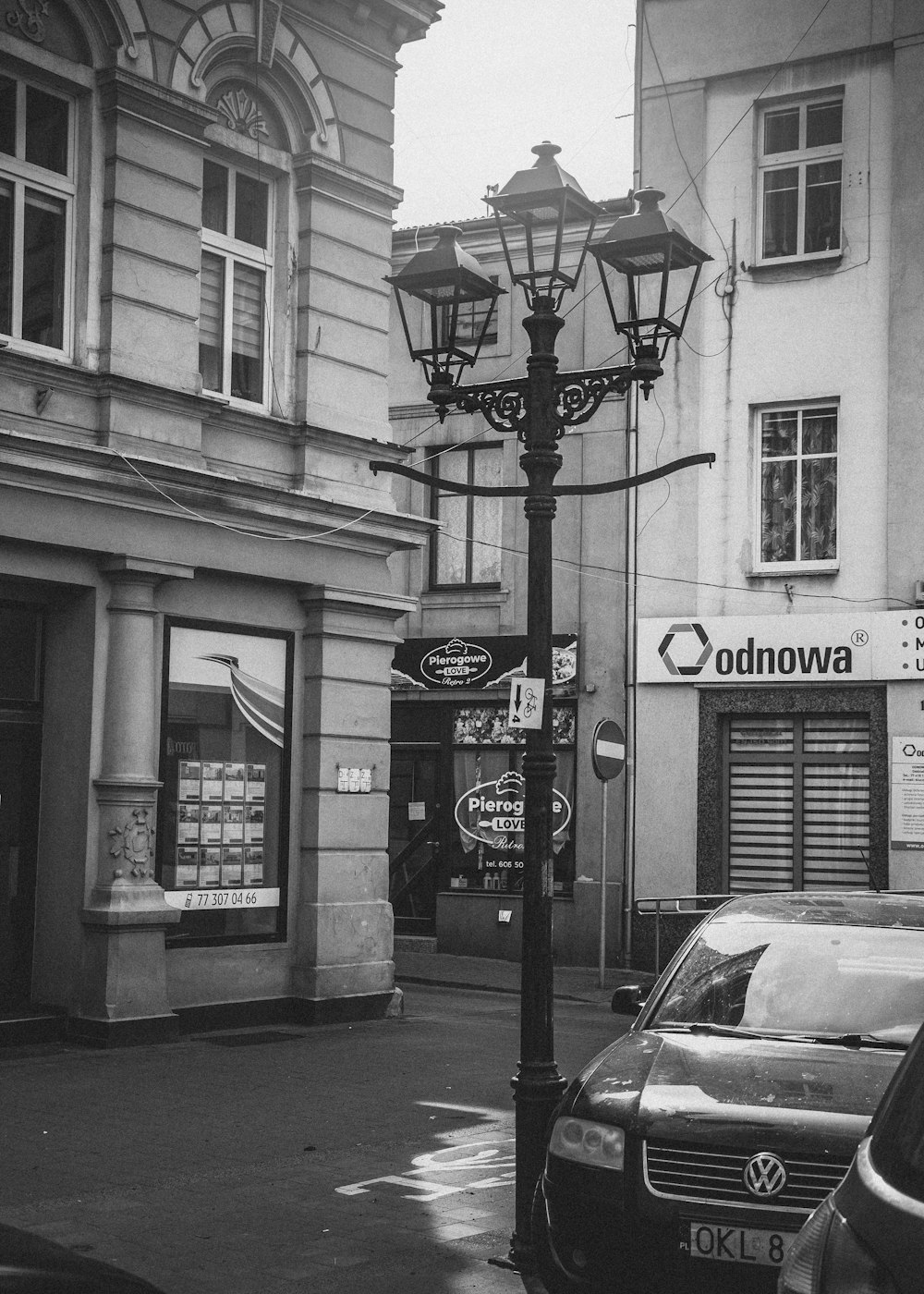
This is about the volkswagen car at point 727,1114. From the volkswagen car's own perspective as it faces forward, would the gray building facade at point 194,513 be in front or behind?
behind

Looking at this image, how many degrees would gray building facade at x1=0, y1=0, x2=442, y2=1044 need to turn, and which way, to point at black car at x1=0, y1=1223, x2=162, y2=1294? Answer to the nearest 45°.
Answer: approximately 45° to its right

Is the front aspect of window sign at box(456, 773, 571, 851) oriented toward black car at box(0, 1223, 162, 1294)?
yes

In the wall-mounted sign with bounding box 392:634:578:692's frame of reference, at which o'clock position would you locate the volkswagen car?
The volkswagen car is roughly at 12 o'clock from the wall-mounted sign.

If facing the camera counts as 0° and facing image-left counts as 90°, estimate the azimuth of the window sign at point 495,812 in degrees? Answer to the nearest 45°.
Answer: approximately 0°

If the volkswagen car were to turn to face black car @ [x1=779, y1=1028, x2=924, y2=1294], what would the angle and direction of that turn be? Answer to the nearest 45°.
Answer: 0° — it already faces it
